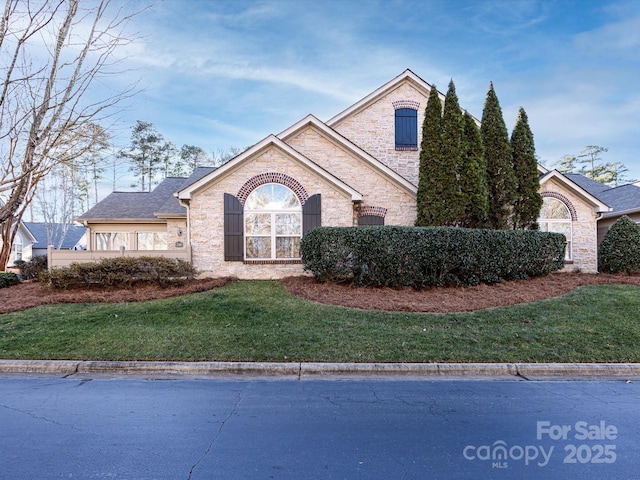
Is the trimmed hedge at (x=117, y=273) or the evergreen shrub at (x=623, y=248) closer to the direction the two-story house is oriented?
the trimmed hedge

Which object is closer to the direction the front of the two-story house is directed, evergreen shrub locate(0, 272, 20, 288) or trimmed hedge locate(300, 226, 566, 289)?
the trimmed hedge

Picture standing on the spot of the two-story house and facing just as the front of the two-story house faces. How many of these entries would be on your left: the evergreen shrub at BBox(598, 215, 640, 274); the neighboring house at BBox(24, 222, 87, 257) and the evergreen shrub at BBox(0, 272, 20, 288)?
1

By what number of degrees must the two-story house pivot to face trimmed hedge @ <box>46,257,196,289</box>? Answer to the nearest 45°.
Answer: approximately 45° to its right

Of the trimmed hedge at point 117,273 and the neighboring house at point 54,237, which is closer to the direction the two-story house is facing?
the trimmed hedge

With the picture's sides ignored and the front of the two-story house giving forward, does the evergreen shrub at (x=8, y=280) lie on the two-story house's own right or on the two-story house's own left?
on the two-story house's own right

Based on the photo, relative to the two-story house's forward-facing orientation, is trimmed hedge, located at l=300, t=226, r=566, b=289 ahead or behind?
ahead

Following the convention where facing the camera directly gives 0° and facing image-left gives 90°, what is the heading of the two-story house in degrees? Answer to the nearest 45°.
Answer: approximately 0°

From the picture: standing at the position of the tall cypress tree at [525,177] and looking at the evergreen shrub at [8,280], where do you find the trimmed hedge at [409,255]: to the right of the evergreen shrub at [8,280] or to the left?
left

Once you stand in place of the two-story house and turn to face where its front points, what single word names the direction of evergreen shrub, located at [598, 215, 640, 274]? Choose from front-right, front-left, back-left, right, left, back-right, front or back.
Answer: left

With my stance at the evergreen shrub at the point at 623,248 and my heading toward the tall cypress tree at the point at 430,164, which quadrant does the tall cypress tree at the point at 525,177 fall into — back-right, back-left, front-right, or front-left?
front-right
